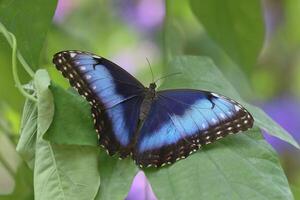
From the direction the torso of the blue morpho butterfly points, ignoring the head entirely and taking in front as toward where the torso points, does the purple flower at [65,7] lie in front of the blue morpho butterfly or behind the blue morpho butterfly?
in front

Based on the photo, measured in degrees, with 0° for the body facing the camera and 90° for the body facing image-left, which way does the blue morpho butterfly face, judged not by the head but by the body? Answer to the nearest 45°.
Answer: approximately 180°
